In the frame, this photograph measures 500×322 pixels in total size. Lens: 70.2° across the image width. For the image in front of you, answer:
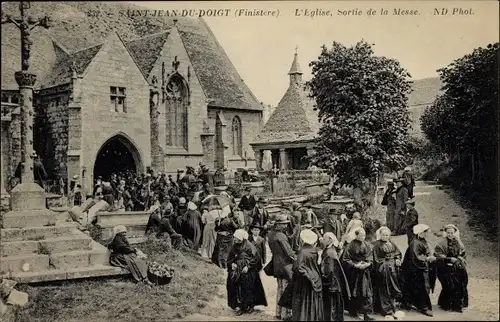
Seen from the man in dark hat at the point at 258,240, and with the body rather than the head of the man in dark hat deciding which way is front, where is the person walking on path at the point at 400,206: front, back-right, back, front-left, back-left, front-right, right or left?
back-left

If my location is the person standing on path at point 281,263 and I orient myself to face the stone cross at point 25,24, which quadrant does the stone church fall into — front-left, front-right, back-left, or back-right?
front-right

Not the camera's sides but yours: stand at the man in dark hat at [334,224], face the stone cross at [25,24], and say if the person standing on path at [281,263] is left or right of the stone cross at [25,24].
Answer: left

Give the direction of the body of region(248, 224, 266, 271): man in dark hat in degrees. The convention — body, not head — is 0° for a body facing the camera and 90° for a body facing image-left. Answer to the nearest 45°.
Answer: approximately 45°

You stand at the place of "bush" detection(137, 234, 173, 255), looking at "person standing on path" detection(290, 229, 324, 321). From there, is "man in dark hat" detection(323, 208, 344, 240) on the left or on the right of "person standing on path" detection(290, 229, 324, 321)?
left
